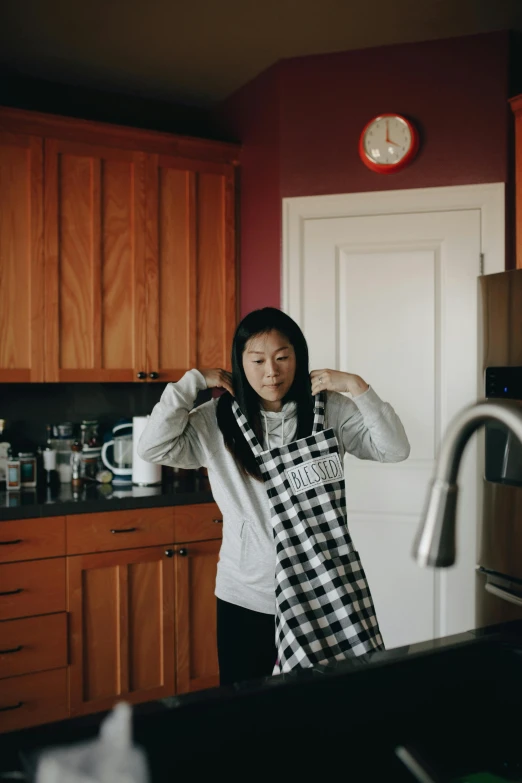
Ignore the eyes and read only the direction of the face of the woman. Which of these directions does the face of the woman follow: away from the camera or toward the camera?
toward the camera

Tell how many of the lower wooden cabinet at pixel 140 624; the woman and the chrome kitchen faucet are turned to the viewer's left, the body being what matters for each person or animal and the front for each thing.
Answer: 1

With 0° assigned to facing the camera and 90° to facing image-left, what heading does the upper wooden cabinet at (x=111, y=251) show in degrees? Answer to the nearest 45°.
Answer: approximately 315°

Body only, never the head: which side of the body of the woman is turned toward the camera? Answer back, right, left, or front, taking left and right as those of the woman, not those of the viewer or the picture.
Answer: front

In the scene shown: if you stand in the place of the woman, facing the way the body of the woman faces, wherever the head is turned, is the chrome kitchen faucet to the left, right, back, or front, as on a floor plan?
front

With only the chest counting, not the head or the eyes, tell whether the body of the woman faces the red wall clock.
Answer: no

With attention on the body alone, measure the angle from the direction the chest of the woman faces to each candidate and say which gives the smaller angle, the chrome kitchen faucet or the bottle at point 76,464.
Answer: the chrome kitchen faucet

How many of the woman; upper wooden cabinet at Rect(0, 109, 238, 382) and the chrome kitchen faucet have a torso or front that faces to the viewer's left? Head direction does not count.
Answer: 1

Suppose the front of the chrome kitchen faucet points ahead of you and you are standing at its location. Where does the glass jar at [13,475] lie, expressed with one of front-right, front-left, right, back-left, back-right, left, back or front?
front-right

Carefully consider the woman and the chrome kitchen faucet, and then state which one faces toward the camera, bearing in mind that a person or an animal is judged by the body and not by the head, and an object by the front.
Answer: the woman

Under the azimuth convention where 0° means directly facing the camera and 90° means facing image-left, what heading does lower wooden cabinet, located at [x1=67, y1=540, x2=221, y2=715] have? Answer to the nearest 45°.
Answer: approximately 315°

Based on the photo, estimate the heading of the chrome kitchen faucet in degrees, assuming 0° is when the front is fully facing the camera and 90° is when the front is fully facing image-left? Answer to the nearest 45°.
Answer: approximately 90°
